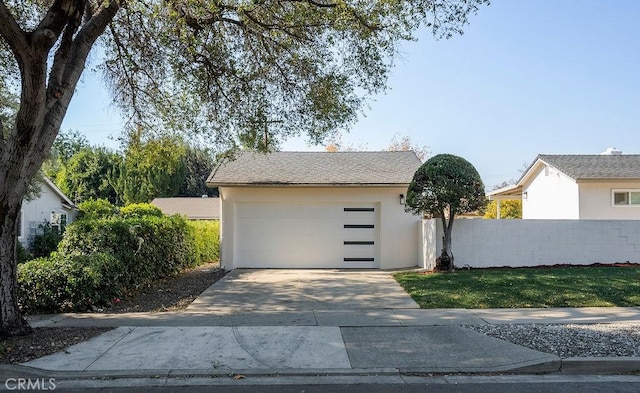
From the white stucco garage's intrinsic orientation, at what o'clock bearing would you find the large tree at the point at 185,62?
The large tree is roughly at 1 o'clock from the white stucco garage.

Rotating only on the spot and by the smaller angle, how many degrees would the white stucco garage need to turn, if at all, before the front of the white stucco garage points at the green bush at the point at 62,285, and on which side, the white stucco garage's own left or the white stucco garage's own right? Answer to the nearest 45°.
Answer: approximately 45° to the white stucco garage's own right

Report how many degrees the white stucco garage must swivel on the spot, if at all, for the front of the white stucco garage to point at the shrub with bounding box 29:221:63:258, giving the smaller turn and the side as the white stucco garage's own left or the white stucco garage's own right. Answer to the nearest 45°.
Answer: approximately 135° to the white stucco garage's own right

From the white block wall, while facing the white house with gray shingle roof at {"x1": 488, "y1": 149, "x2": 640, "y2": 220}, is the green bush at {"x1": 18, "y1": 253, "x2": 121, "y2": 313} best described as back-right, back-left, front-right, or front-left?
back-left

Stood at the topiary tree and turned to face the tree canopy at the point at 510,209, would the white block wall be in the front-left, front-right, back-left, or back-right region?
front-right

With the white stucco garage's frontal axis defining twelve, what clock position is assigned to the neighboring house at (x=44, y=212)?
The neighboring house is roughly at 4 o'clock from the white stucco garage.

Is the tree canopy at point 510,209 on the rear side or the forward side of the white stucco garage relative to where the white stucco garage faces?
on the rear side

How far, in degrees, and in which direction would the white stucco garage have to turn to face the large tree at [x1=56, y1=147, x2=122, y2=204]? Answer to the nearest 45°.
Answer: approximately 135° to its right

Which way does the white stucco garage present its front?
toward the camera

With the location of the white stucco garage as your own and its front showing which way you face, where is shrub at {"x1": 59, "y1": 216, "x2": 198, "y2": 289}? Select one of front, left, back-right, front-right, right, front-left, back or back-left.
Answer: front-right

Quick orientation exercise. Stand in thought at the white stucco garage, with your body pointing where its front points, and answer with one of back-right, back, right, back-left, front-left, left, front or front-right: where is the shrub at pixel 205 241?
back-right
